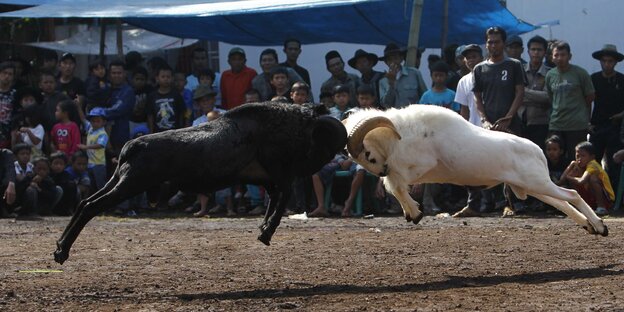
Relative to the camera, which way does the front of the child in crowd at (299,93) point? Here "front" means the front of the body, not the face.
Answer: toward the camera

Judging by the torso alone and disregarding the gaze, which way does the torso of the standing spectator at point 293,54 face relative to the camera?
toward the camera

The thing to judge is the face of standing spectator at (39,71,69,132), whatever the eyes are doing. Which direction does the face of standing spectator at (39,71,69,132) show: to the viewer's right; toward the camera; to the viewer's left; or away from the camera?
toward the camera

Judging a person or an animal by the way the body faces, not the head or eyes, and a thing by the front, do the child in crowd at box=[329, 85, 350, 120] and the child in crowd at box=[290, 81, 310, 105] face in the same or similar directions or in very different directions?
same or similar directions

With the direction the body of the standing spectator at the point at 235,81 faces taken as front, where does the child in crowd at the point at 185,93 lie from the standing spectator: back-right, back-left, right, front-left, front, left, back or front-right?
right

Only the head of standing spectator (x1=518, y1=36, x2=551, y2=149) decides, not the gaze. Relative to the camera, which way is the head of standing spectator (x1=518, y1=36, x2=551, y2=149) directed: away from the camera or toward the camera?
toward the camera

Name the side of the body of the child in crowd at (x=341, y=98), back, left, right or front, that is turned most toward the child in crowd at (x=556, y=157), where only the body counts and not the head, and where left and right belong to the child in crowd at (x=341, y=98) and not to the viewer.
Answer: left

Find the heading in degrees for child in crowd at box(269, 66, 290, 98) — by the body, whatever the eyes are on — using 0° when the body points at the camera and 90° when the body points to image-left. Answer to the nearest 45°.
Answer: approximately 0°

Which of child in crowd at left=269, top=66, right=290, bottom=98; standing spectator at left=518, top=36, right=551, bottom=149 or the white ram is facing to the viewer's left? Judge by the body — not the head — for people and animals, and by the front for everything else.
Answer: the white ram

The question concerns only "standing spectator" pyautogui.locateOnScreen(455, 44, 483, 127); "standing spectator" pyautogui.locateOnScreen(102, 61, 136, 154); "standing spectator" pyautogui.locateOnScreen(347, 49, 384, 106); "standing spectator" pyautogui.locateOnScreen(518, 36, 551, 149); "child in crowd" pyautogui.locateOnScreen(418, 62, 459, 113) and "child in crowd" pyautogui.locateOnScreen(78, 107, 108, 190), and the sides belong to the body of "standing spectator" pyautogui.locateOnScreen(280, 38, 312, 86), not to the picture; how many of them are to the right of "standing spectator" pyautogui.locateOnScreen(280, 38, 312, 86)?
2

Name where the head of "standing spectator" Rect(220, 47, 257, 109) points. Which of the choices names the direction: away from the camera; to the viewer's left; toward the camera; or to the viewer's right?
toward the camera

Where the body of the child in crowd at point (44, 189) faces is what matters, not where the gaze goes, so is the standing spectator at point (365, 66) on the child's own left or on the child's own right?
on the child's own left

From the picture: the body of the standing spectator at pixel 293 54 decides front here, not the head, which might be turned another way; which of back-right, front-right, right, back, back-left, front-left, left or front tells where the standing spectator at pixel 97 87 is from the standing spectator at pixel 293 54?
right

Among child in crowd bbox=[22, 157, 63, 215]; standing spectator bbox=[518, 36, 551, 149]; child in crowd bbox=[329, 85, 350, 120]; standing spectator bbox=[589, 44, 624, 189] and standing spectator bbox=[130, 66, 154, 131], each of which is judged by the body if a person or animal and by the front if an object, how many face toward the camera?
5

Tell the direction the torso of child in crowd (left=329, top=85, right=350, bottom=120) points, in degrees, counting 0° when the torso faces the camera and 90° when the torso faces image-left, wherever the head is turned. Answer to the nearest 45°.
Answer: approximately 0°

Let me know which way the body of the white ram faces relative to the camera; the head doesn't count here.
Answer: to the viewer's left
